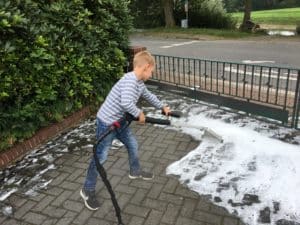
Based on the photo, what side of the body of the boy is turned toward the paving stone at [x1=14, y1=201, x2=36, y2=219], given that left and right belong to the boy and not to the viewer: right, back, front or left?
back

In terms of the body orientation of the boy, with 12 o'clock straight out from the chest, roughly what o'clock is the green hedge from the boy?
The green hedge is roughly at 8 o'clock from the boy.

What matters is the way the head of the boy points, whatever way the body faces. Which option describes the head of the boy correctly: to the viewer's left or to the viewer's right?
to the viewer's right

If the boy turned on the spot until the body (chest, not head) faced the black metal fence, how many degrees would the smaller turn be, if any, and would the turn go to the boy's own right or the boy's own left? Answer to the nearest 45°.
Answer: approximately 45° to the boy's own left

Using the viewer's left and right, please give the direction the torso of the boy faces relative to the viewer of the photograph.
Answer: facing to the right of the viewer

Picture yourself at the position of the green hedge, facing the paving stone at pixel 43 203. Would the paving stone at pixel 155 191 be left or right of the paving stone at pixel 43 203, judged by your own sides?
left
